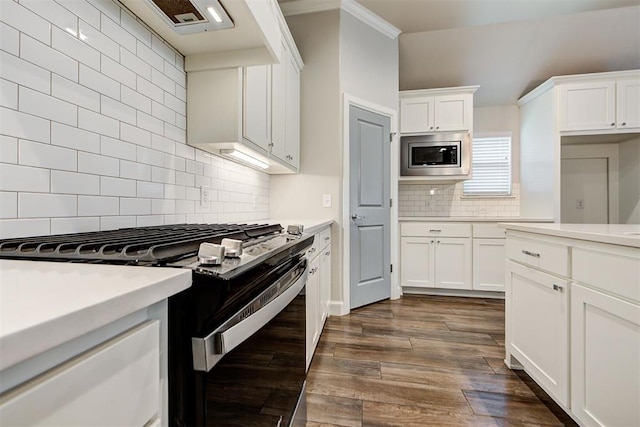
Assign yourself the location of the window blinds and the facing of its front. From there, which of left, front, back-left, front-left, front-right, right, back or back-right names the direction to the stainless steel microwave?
front-right

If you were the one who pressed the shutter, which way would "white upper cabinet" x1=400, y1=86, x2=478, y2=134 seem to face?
facing the viewer

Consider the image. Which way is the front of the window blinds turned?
toward the camera

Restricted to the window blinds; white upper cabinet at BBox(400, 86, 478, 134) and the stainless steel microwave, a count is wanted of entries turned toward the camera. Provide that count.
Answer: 3

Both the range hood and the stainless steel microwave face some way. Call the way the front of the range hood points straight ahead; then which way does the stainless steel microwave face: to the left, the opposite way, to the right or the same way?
to the right

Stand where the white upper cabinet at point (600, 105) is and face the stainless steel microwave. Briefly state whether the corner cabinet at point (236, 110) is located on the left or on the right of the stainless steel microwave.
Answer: left

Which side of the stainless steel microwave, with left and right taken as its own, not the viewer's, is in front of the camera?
front

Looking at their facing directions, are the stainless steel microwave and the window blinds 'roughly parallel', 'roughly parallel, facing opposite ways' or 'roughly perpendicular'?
roughly parallel

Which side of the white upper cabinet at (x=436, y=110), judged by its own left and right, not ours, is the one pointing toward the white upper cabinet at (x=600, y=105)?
left

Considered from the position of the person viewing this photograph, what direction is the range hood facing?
facing the viewer and to the right of the viewer

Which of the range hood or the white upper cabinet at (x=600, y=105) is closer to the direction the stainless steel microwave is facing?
the range hood
